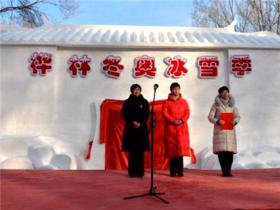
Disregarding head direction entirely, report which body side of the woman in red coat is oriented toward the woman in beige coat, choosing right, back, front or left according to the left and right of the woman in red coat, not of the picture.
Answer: left

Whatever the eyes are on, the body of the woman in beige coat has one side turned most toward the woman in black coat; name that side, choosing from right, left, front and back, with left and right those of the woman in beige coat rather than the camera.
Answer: right

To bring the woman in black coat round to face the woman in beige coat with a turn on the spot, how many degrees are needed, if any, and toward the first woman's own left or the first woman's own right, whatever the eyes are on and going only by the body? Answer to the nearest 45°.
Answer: approximately 90° to the first woman's own left

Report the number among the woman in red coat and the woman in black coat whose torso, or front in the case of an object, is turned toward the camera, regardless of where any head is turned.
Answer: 2

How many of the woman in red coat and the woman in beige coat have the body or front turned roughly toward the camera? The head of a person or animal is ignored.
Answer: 2

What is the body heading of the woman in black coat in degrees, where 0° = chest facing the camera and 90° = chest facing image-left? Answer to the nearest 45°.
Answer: approximately 0°

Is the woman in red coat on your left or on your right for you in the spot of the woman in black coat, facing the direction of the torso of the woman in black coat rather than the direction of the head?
on your left

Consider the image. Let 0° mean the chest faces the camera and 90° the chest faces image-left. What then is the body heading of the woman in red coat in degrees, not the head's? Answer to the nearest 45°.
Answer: approximately 0°

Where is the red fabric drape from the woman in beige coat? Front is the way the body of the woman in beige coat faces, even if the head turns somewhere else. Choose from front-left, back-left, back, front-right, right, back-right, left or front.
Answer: back-right
